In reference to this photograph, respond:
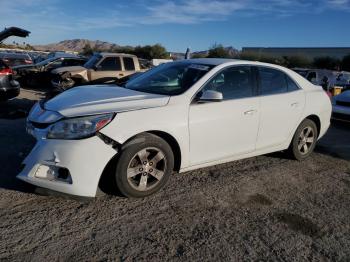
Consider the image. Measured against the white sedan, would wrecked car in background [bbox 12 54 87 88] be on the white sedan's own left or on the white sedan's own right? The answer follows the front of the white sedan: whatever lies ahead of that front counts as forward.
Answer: on the white sedan's own right

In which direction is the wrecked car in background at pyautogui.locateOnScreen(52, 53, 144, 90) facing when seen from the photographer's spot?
facing the viewer and to the left of the viewer

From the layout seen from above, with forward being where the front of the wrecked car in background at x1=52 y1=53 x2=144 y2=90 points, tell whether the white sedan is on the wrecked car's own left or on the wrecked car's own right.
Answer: on the wrecked car's own left

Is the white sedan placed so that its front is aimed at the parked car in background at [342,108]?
no

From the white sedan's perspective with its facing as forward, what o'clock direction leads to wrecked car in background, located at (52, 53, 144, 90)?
The wrecked car in background is roughly at 4 o'clock from the white sedan.

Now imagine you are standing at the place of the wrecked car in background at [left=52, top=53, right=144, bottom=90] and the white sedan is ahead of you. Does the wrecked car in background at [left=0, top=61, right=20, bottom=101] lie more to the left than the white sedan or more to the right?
right

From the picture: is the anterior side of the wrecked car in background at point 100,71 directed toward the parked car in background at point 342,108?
no

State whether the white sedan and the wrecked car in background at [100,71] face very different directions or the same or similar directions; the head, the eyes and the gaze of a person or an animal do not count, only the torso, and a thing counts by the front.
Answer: same or similar directions

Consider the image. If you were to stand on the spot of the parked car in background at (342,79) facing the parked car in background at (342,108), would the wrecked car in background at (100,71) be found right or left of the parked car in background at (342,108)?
right

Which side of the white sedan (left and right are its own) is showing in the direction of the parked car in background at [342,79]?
back

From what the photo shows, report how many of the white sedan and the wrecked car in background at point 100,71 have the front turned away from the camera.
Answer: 0

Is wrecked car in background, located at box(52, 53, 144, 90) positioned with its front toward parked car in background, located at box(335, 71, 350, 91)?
no
